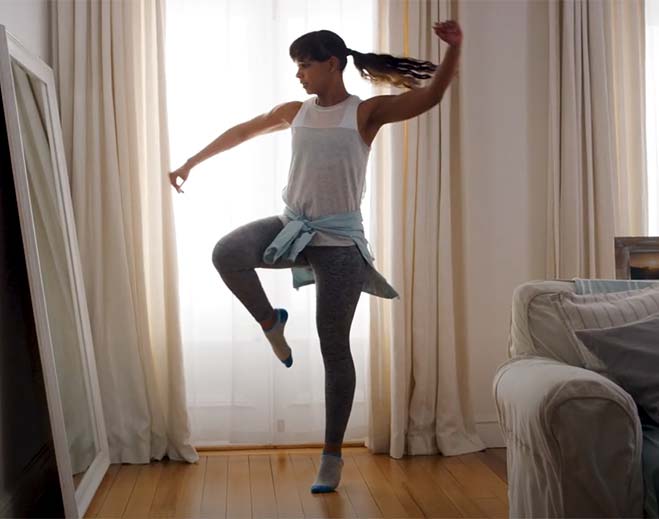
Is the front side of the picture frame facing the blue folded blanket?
yes

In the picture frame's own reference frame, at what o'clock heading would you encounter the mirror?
The mirror is roughly at 2 o'clock from the picture frame.

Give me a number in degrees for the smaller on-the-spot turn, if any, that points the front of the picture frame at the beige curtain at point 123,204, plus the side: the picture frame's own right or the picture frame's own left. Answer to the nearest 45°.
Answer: approximately 90° to the picture frame's own right

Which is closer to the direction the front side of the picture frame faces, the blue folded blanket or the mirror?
the blue folded blanket

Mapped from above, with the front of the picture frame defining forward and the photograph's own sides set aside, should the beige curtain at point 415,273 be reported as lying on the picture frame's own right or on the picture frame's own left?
on the picture frame's own right

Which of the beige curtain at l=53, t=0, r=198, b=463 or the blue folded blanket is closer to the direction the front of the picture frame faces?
the blue folded blanket

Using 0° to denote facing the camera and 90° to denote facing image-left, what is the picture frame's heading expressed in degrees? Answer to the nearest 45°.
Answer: approximately 0°
